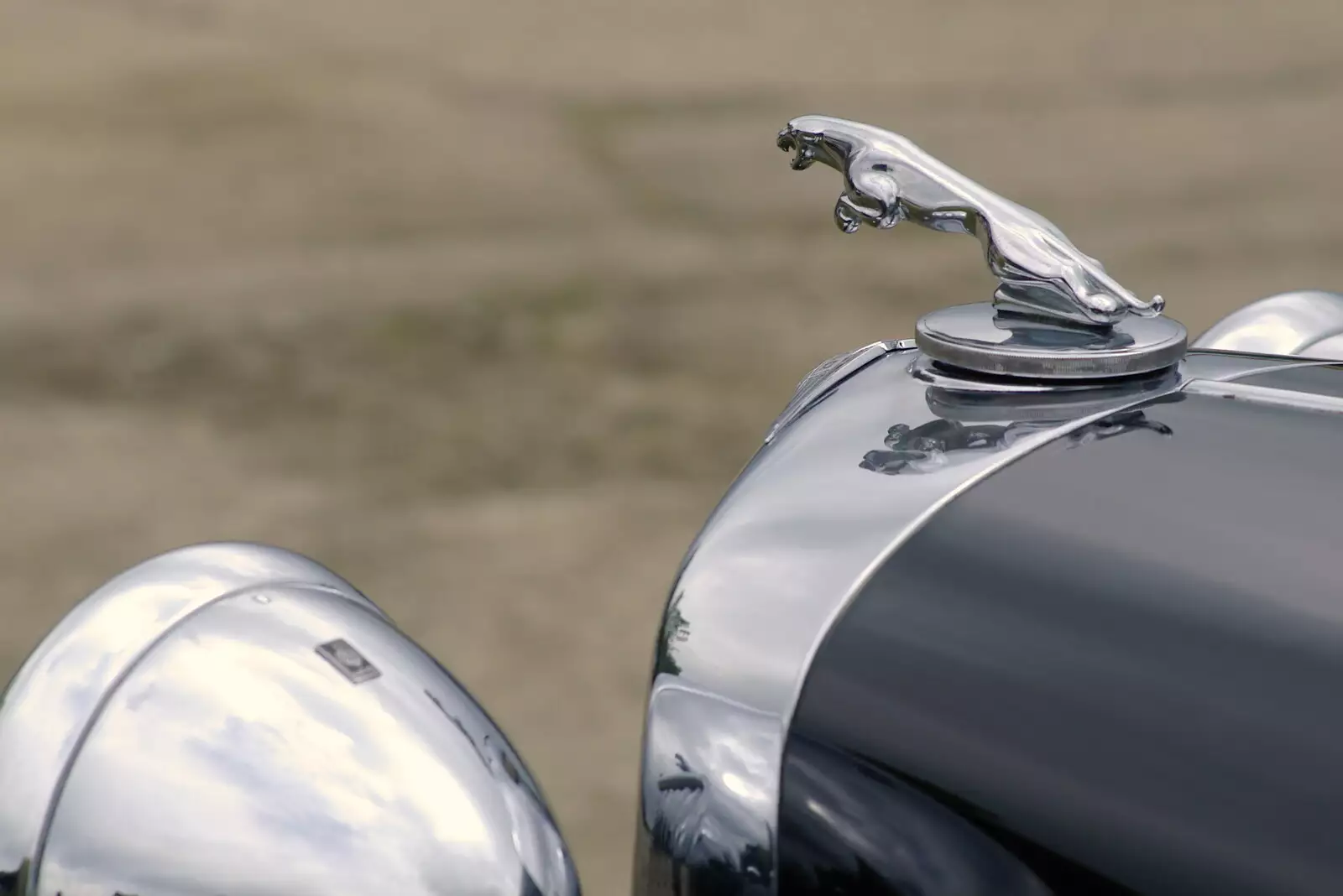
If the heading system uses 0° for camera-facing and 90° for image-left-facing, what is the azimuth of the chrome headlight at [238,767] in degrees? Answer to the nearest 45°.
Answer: approximately 135°
